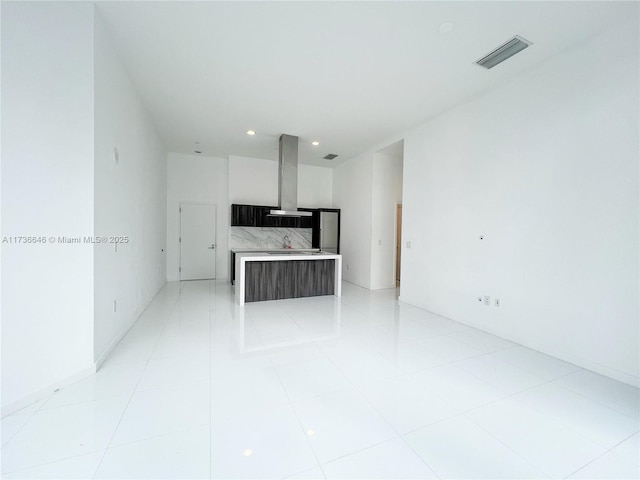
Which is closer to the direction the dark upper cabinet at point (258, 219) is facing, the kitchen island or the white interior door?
the kitchen island

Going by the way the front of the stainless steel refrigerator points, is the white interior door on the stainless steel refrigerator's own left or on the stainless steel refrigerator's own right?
on the stainless steel refrigerator's own right

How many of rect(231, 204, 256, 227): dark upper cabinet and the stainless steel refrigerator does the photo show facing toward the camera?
2

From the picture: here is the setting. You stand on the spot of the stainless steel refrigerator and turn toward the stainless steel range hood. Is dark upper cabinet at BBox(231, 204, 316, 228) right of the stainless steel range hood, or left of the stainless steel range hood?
right

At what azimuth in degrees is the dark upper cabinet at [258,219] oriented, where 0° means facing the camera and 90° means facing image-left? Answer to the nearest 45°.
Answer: approximately 0°

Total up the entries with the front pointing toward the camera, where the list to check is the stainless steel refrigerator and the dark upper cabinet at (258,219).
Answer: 2

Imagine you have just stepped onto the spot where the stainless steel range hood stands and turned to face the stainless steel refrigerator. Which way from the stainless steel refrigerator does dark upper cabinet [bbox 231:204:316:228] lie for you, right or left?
left

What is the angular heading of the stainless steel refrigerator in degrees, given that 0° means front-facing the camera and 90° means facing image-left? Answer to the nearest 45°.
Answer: approximately 0°

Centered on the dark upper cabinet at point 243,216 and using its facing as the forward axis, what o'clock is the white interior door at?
The white interior door is roughly at 4 o'clock from the dark upper cabinet.
